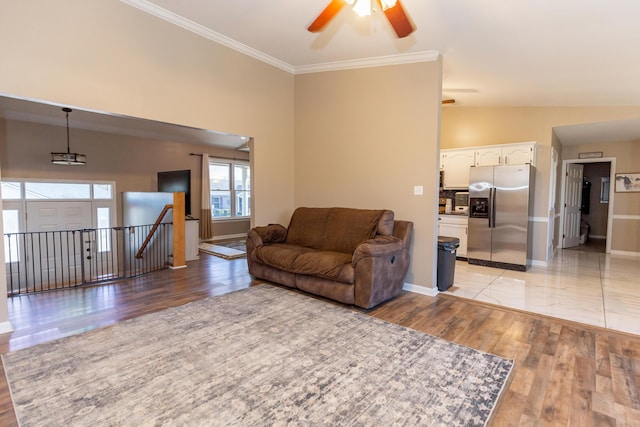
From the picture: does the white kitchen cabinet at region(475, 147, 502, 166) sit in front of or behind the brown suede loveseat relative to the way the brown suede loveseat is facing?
behind

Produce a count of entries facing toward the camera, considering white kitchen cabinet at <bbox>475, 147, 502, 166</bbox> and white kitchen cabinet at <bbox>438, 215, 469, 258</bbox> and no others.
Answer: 2

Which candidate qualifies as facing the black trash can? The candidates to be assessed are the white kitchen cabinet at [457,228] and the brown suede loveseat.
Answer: the white kitchen cabinet

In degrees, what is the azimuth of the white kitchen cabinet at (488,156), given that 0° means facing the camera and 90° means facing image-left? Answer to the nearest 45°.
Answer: approximately 0°

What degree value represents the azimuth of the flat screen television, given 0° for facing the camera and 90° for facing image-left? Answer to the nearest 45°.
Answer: approximately 45°

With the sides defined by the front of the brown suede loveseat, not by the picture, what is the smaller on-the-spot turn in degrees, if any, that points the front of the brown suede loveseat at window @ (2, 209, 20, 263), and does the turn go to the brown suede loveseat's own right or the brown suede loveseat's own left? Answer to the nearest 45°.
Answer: approximately 45° to the brown suede loveseat's own right

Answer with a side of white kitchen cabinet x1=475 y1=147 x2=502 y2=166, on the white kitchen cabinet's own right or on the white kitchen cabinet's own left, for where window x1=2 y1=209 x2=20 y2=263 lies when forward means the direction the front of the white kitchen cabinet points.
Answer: on the white kitchen cabinet's own right
